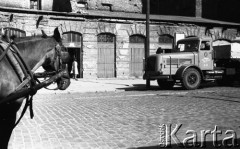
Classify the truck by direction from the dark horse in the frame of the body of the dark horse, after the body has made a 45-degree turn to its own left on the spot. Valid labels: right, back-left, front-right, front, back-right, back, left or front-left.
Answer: front

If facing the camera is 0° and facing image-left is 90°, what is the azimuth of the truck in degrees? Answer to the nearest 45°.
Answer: approximately 45°

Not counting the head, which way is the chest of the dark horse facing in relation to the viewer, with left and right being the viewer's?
facing to the right of the viewer

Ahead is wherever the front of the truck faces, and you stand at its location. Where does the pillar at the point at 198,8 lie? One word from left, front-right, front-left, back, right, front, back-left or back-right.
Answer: back-right

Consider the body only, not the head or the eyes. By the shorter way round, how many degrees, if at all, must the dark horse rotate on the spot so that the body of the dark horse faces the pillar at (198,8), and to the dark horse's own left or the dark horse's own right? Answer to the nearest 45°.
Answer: approximately 45° to the dark horse's own left
